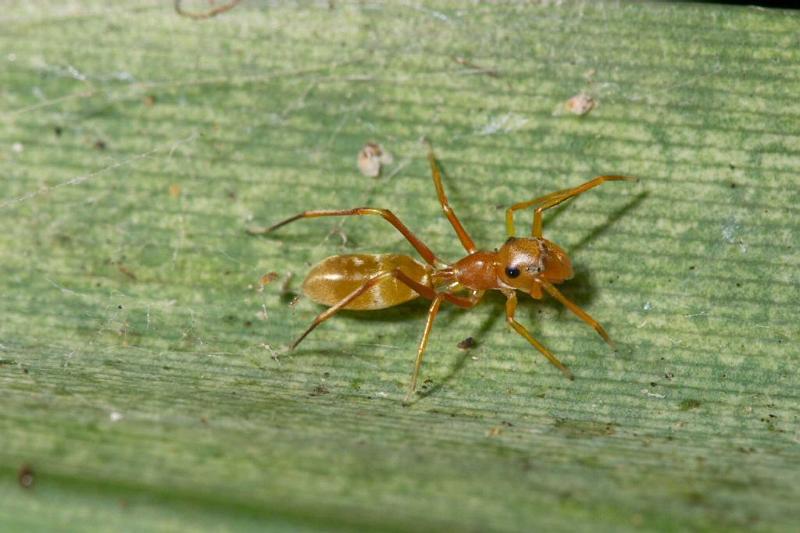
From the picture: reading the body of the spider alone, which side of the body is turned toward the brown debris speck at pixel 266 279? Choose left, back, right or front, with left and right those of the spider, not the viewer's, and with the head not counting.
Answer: back

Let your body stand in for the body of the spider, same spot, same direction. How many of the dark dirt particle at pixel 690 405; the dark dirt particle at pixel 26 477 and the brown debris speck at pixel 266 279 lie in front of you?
1

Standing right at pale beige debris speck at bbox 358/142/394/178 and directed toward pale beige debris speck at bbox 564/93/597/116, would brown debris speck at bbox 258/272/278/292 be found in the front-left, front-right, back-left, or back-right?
back-right

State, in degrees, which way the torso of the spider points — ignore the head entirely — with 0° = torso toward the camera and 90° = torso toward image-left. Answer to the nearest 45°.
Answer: approximately 270°

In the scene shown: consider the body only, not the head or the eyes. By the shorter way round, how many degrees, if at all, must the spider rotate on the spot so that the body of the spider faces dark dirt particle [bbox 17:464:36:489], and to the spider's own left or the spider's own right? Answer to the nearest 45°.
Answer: approximately 135° to the spider's own right

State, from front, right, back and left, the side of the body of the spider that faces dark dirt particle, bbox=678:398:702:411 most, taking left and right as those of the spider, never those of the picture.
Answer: front
